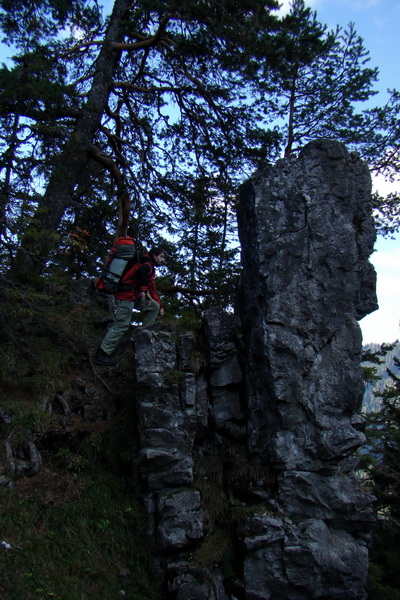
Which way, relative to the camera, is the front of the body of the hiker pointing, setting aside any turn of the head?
to the viewer's right

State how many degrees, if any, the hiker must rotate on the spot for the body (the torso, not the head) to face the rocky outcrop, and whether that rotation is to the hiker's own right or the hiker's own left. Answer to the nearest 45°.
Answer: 0° — they already face it
